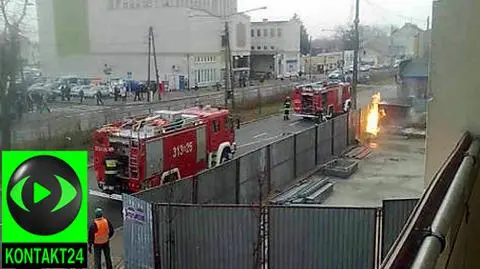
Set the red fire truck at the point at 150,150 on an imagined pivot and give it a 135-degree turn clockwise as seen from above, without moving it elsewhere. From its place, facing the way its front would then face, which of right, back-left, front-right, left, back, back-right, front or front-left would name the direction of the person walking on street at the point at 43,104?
right

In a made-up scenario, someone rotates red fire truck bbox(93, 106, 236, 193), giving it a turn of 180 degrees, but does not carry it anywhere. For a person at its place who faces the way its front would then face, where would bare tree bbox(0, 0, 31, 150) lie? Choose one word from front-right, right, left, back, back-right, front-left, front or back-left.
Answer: front

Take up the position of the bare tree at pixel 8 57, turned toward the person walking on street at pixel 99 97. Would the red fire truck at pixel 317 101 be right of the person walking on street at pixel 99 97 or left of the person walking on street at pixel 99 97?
right

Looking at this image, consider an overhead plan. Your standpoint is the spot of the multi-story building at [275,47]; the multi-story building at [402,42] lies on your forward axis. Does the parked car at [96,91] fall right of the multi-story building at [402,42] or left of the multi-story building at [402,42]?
right

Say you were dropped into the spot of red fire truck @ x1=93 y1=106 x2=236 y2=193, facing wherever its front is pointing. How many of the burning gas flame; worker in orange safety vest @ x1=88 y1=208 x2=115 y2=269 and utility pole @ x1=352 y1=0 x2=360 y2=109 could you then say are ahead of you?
2

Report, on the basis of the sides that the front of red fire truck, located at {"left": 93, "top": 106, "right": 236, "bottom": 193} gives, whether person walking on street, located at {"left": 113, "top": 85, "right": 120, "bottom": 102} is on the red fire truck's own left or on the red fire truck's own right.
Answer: on the red fire truck's own left

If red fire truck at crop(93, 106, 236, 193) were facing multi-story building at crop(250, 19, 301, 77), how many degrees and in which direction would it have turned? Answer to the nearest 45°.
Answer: approximately 45° to its left

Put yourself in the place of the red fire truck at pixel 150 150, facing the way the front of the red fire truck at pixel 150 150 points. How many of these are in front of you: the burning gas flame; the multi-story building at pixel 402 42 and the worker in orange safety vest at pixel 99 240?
2

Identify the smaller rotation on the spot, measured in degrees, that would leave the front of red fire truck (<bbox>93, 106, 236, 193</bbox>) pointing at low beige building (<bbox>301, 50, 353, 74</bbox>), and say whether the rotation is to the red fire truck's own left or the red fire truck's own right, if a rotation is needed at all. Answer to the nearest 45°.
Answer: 0° — it already faces it

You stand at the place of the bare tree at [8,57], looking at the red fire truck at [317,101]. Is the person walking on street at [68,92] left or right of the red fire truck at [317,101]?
left

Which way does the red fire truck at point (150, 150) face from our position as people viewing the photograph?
facing away from the viewer and to the right of the viewer

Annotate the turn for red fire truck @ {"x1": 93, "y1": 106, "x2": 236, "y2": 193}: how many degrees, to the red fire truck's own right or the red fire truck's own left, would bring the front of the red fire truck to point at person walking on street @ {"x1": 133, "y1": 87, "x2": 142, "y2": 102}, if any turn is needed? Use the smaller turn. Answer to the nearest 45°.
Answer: approximately 45° to the red fire truck's own left
